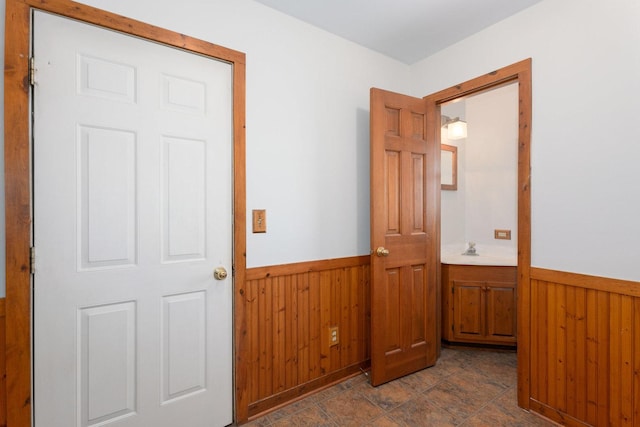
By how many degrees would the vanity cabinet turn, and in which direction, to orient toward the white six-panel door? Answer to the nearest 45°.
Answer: approximately 45° to its right

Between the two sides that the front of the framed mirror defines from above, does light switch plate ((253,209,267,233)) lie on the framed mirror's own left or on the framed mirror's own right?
on the framed mirror's own right

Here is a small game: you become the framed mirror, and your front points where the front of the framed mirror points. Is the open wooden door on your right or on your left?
on your right

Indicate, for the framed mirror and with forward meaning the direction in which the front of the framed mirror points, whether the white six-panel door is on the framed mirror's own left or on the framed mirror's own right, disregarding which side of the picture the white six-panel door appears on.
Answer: on the framed mirror's own right

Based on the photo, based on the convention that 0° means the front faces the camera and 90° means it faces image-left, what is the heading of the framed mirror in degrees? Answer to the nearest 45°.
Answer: approximately 315°

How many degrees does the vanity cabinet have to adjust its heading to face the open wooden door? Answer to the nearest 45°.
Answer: approximately 45° to its right
